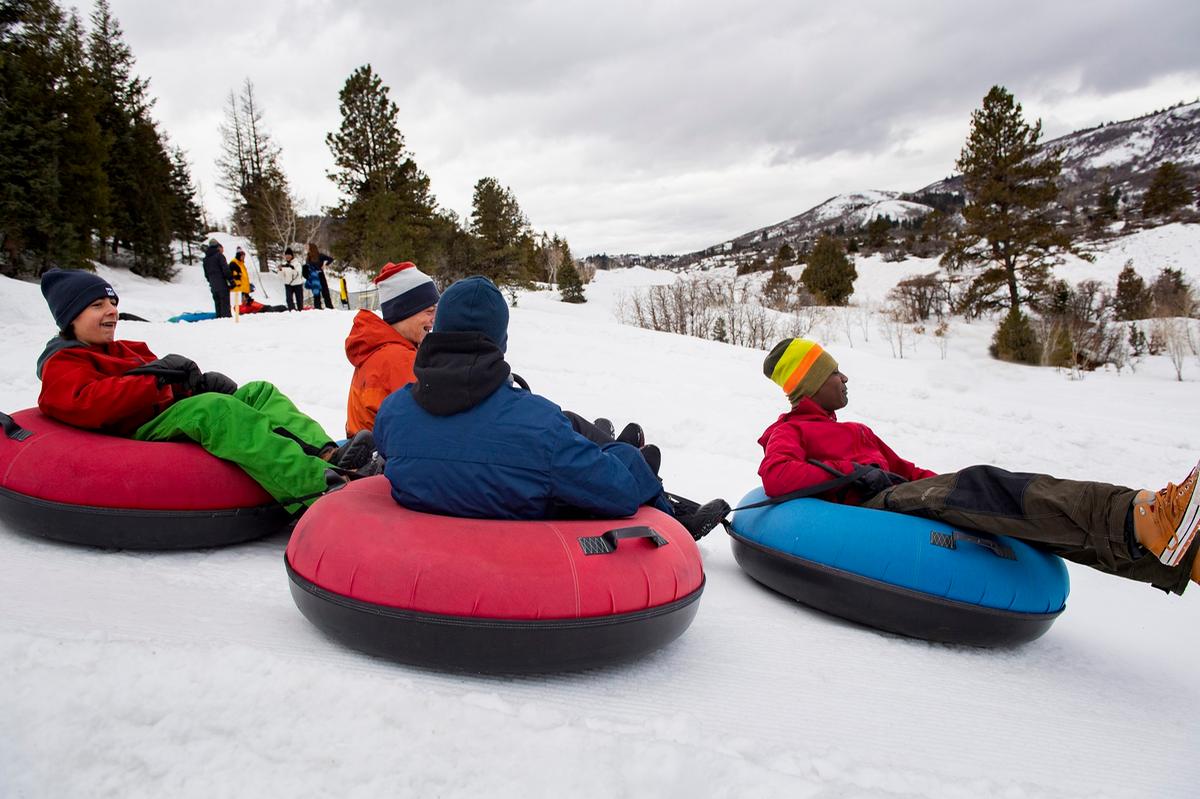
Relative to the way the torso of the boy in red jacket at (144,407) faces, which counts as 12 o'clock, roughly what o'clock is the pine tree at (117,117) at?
The pine tree is roughly at 9 o'clock from the boy in red jacket.

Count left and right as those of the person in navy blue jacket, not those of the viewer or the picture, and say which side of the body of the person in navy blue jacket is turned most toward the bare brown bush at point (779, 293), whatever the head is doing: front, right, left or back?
front

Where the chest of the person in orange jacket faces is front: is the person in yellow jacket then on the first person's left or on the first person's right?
on the first person's left

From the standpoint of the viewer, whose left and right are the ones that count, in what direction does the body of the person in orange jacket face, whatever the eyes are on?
facing to the right of the viewer

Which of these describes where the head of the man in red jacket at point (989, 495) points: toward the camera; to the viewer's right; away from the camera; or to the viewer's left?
to the viewer's right

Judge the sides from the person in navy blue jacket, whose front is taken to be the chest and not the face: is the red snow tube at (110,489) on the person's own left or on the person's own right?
on the person's own left

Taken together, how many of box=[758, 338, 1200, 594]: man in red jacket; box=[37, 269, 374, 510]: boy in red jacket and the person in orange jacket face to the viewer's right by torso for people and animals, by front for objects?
3

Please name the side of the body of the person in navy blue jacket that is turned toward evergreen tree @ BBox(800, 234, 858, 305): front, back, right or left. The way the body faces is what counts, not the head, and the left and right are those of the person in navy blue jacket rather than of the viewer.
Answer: front

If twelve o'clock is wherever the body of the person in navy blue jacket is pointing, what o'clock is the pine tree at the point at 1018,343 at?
The pine tree is roughly at 12 o'clock from the person in navy blue jacket.

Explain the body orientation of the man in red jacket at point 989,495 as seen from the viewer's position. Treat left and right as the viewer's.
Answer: facing to the right of the viewer

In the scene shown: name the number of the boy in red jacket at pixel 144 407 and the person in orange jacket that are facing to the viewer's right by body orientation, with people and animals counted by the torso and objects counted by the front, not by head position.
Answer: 2

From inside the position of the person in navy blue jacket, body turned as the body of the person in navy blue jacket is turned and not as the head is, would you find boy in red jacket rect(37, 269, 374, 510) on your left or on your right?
on your left

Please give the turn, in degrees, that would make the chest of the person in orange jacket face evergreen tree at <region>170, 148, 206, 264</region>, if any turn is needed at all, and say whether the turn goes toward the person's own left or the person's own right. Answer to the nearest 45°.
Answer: approximately 90° to the person's own left

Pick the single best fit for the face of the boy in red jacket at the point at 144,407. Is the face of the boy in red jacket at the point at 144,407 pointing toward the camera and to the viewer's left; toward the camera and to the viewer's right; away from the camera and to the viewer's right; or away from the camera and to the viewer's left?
toward the camera and to the viewer's right

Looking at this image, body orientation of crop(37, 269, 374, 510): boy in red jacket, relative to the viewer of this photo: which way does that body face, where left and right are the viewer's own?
facing to the right of the viewer

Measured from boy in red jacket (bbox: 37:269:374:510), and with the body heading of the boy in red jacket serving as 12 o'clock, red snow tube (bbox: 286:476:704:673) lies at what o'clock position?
The red snow tube is roughly at 2 o'clock from the boy in red jacket.

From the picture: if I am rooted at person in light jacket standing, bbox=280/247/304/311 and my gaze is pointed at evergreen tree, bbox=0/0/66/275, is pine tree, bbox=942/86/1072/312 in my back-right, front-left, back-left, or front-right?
back-right

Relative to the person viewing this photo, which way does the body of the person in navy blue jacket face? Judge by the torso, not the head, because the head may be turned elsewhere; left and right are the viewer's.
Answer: facing away from the viewer and to the right of the viewer
